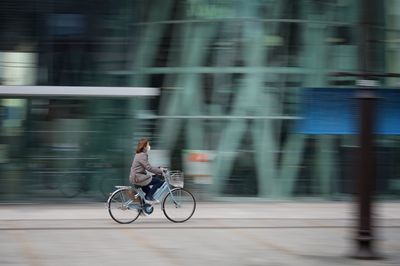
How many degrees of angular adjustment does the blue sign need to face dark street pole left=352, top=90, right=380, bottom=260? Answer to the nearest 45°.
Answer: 0° — it already faces it

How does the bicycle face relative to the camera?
to the viewer's right

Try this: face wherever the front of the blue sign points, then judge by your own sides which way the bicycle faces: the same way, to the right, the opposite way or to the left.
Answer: to the left

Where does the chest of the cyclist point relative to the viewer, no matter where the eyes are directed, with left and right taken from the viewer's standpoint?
facing to the right of the viewer

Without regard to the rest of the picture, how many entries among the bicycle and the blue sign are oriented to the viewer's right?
1
